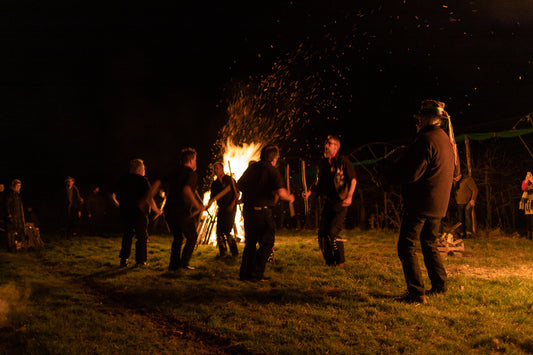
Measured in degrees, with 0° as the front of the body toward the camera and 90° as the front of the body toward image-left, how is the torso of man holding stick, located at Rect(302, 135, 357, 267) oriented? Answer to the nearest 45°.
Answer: approximately 45°

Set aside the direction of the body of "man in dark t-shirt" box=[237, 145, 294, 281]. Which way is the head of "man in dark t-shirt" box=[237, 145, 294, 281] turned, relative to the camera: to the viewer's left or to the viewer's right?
to the viewer's right

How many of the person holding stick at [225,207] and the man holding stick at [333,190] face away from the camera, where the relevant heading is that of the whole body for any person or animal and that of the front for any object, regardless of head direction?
0

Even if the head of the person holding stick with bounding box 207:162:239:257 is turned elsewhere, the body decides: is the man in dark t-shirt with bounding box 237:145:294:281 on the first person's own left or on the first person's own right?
on the first person's own left

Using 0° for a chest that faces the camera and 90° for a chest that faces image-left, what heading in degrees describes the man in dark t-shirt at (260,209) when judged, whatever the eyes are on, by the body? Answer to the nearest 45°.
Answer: approximately 225°

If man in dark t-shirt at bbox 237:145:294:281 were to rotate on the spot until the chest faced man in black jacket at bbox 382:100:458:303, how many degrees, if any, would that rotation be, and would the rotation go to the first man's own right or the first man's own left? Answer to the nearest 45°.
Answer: approximately 90° to the first man's own right

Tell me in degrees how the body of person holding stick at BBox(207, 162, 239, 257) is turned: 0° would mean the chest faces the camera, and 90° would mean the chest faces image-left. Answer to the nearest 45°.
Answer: approximately 45°
